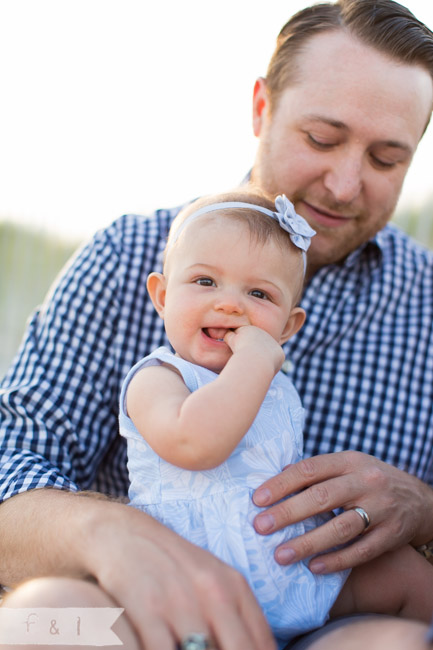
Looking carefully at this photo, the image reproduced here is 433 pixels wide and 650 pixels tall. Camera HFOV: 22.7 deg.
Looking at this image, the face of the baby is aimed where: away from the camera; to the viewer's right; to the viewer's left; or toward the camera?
toward the camera

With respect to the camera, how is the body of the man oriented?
toward the camera
